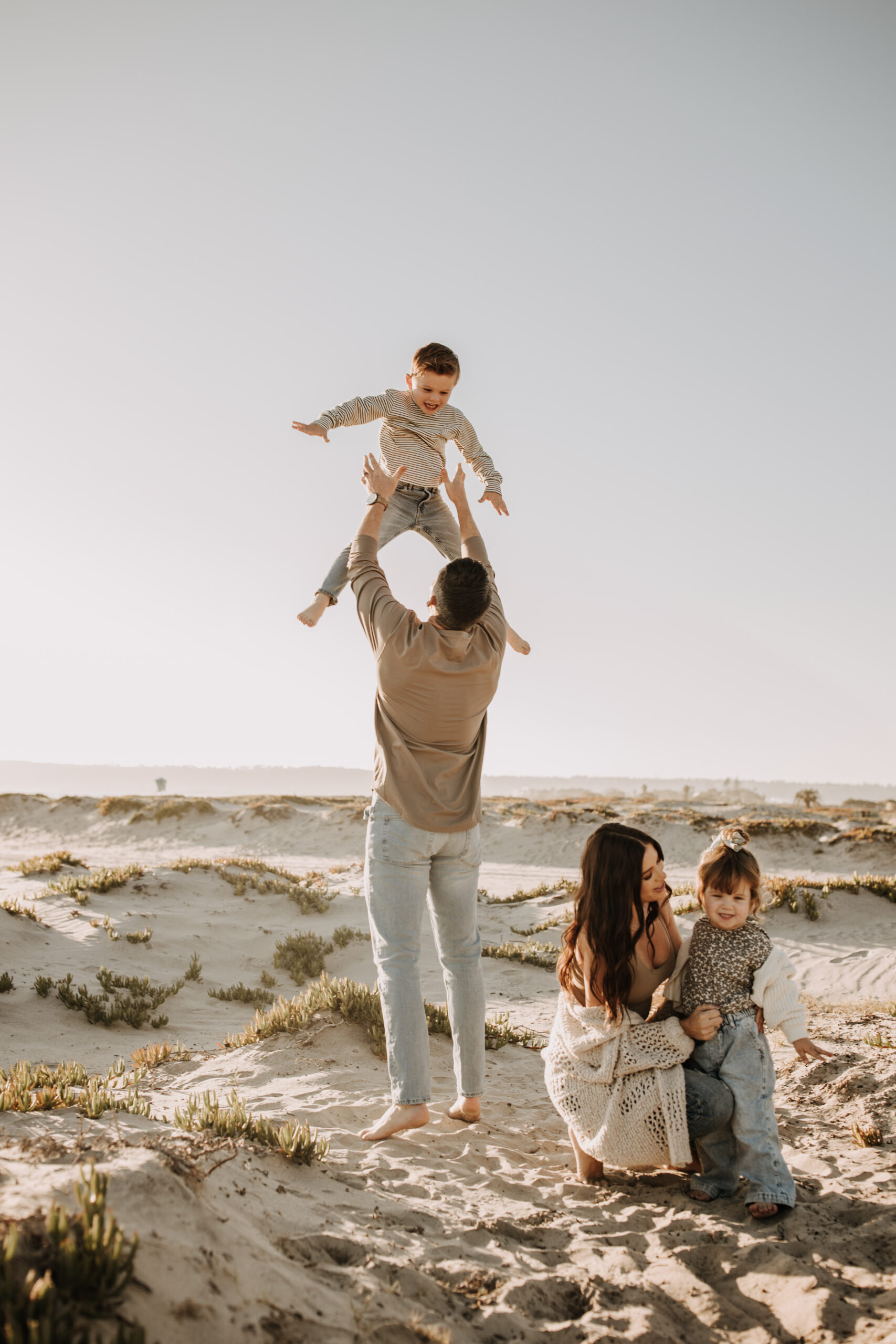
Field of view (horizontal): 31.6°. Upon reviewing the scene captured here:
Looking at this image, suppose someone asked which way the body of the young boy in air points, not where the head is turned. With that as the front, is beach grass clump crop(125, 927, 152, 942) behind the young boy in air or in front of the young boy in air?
behind

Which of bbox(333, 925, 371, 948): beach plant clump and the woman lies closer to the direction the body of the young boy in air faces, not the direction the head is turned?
the woman

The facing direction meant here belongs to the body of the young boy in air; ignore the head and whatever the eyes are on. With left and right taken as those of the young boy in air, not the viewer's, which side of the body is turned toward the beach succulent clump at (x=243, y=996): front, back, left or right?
back

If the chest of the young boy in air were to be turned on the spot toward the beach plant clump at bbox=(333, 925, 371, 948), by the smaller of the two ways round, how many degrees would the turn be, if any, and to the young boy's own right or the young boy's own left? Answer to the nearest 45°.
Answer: approximately 180°

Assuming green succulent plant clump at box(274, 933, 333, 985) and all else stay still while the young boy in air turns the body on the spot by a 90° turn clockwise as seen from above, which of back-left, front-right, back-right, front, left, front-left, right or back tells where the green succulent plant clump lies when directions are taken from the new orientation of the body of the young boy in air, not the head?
right

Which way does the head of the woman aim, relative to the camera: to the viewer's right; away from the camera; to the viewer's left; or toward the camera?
to the viewer's right

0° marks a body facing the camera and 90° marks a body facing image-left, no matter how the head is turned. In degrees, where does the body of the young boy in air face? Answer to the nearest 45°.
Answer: approximately 0°

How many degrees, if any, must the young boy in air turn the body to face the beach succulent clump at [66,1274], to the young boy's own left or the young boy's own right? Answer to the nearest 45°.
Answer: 0° — they already face it
